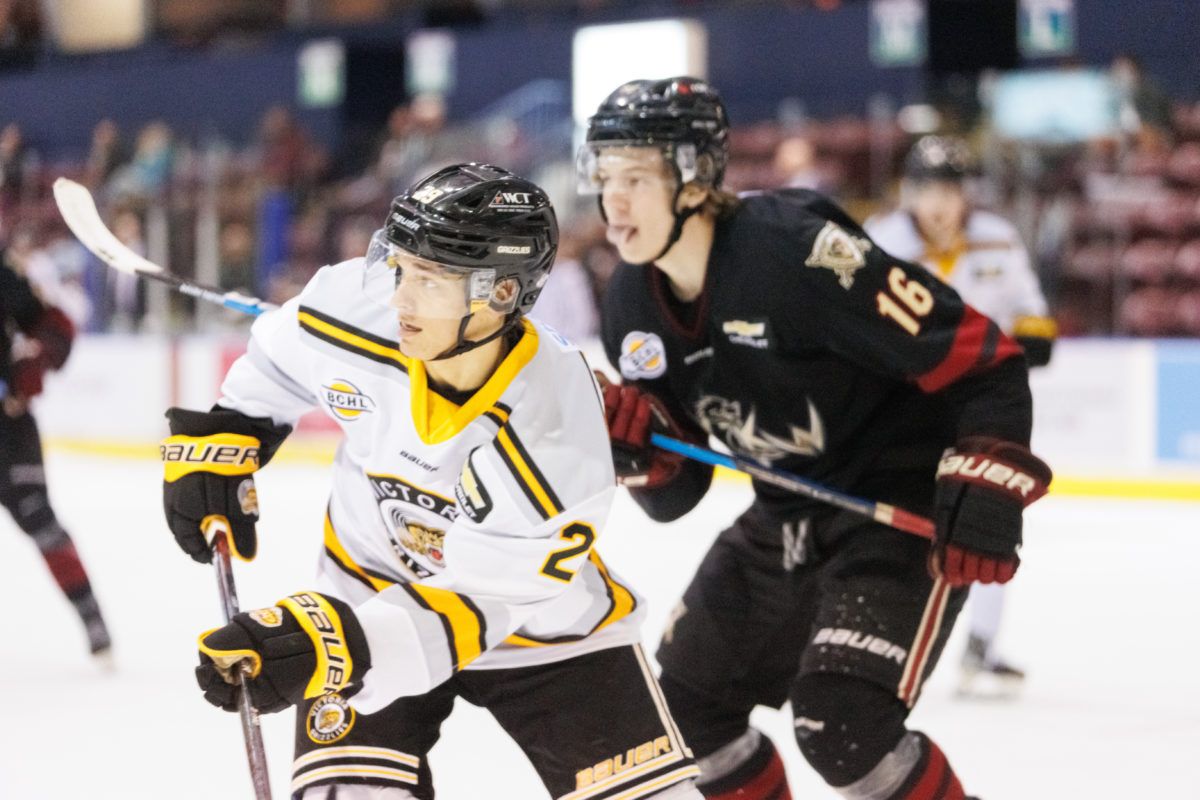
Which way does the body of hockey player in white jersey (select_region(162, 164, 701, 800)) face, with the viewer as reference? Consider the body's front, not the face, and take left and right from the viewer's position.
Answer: facing the viewer and to the left of the viewer

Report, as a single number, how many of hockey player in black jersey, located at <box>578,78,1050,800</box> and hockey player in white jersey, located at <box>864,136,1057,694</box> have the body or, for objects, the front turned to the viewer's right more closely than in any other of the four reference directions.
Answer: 0

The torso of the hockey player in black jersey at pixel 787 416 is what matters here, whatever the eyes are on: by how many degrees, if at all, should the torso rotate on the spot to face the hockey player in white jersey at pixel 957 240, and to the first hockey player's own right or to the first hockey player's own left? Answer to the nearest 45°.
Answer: approximately 135° to the first hockey player's own right

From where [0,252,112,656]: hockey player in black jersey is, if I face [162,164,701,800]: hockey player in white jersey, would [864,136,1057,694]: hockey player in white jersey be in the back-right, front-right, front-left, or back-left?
front-left

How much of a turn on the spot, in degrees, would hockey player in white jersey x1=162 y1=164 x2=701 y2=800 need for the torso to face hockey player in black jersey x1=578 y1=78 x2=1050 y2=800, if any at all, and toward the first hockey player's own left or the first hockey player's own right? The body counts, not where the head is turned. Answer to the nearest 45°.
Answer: approximately 180°

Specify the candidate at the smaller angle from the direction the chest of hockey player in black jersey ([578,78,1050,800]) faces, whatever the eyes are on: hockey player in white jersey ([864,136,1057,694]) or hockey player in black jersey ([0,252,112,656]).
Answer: the hockey player in black jersey

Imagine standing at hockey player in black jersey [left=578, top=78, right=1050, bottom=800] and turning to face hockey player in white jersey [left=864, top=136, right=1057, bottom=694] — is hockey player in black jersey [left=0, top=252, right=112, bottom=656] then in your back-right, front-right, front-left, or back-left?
front-left

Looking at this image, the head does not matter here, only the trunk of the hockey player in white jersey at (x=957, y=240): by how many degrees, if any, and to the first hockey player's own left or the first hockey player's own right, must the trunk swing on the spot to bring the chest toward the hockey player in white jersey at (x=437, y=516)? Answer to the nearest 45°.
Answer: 0° — they already face them

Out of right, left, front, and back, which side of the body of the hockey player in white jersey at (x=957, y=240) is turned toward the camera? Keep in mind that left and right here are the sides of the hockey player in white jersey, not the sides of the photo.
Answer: front

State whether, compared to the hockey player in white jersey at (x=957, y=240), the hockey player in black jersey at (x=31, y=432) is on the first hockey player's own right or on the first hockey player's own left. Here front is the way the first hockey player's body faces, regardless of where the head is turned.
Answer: on the first hockey player's own right

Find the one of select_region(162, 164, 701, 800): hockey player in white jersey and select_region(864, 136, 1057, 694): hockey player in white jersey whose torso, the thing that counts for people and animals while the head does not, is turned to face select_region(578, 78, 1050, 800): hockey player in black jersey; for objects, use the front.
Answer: select_region(864, 136, 1057, 694): hockey player in white jersey

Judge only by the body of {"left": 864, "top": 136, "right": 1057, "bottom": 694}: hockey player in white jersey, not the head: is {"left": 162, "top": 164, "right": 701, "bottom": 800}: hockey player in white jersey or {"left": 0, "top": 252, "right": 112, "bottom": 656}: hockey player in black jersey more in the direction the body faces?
the hockey player in white jersey

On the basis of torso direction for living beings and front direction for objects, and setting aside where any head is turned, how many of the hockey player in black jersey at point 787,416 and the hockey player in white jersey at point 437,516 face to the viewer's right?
0

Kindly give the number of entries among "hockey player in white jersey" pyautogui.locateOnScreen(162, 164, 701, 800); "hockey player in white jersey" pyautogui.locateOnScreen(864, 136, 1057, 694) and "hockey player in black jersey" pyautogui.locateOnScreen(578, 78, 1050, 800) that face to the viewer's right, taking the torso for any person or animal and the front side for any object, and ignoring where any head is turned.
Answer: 0
